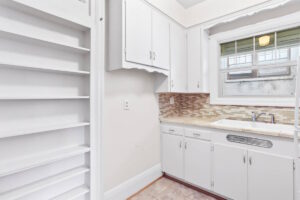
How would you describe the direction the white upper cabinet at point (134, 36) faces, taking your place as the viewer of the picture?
facing the viewer and to the right of the viewer

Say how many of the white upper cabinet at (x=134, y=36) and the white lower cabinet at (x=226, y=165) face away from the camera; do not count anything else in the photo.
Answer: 0

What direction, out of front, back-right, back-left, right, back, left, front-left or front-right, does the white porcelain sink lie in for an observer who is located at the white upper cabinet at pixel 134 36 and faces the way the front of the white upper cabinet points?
front-left

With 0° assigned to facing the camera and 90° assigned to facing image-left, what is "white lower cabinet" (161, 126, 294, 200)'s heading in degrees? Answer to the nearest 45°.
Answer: approximately 45°

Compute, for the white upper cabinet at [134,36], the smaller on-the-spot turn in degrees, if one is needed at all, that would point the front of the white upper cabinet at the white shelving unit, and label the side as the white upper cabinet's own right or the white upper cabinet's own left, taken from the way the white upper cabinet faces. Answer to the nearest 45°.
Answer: approximately 90° to the white upper cabinet's own right
